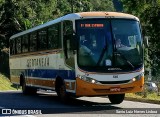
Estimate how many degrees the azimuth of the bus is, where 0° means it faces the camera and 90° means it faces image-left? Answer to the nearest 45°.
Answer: approximately 315°
